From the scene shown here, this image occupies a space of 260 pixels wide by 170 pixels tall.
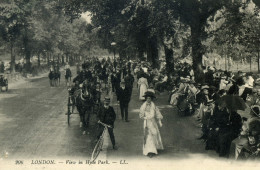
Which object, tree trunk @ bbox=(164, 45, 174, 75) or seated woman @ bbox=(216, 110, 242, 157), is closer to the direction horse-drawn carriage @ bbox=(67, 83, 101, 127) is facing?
the seated woman

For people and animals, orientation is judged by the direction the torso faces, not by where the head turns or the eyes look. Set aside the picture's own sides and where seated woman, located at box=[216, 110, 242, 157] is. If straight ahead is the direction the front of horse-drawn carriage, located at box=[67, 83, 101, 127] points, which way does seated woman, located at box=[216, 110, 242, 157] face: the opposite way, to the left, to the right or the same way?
to the right

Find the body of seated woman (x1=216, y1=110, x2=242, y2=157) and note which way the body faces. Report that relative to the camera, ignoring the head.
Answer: to the viewer's left

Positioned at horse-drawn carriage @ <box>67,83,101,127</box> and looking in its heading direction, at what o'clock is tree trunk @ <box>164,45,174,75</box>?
The tree trunk is roughly at 7 o'clock from the horse-drawn carriage.

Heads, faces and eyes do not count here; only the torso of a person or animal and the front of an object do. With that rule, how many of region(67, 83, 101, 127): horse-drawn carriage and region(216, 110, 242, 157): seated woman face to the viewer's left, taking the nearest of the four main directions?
1

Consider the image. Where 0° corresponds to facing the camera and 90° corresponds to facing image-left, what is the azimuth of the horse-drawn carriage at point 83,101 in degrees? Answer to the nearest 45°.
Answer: approximately 0°

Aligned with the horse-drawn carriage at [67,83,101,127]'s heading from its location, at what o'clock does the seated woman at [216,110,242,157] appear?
The seated woman is roughly at 11 o'clock from the horse-drawn carriage.

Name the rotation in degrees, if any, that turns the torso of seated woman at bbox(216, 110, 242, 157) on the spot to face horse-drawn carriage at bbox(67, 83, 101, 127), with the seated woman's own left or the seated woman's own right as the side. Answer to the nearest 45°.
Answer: approximately 45° to the seated woman's own right

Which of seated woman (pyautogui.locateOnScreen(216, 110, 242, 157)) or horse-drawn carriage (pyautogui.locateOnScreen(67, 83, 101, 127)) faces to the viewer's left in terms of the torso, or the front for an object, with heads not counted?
the seated woman

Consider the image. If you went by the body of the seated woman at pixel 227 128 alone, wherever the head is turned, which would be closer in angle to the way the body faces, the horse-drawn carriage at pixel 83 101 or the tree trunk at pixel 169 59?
the horse-drawn carriage

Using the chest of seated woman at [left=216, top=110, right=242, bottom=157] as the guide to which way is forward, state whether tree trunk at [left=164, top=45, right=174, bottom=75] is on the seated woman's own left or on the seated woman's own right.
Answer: on the seated woman's own right
